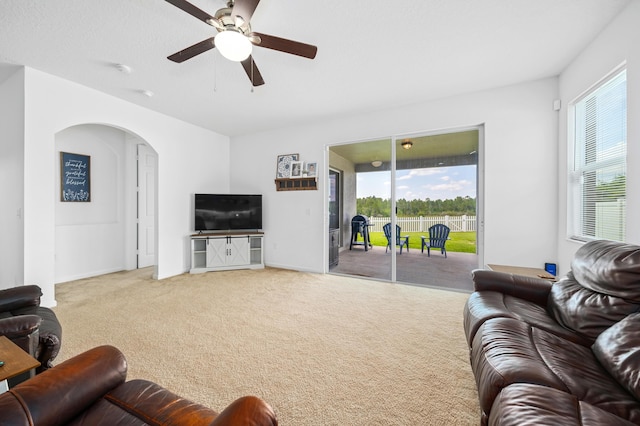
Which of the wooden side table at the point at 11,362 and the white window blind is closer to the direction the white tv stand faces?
the wooden side table

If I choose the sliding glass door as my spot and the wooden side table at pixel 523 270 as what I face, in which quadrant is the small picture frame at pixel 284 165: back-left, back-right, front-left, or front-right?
back-right

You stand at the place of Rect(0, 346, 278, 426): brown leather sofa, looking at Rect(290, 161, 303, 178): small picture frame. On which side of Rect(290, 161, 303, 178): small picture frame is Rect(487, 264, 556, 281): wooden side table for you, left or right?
right

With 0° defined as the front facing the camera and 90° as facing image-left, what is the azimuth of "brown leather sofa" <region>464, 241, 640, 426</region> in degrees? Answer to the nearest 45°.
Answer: approximately 90°

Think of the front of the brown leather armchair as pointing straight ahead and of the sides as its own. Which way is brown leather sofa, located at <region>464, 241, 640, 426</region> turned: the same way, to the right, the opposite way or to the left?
the opposite way

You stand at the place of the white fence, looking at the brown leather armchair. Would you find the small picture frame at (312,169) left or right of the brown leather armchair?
right

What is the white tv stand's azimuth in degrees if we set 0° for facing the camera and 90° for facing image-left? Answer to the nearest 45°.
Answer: approximately 0°

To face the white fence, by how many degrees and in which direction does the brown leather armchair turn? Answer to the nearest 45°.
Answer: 0° — it already faces it

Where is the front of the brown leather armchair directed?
to the viewer's right
